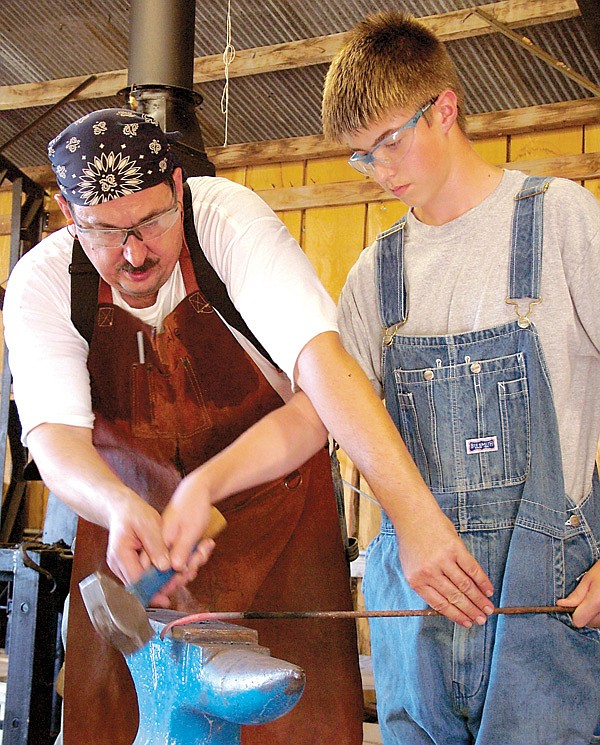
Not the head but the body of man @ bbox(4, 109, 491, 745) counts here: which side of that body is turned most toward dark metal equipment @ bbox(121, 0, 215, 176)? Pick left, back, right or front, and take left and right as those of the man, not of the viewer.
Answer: back

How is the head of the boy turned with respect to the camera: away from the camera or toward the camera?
toward the camera

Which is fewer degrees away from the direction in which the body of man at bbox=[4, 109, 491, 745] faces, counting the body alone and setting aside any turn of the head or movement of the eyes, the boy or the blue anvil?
the blue anvil

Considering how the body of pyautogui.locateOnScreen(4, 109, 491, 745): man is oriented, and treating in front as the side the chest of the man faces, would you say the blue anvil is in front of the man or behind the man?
in front

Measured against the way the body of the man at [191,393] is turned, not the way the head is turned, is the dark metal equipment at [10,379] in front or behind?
behind

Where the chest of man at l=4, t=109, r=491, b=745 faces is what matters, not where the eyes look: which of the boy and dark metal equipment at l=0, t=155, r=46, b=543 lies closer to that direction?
the boy

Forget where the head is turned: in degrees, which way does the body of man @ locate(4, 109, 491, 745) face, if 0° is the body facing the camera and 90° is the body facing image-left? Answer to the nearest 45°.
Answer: approximately 0°

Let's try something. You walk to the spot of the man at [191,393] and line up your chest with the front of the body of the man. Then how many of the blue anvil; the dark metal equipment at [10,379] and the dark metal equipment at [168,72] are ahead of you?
1
